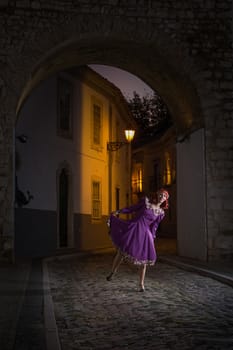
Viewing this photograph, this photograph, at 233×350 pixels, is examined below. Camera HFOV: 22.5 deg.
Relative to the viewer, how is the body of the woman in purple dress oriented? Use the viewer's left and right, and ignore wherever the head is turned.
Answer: facing the viewer and to the right of the viewer
